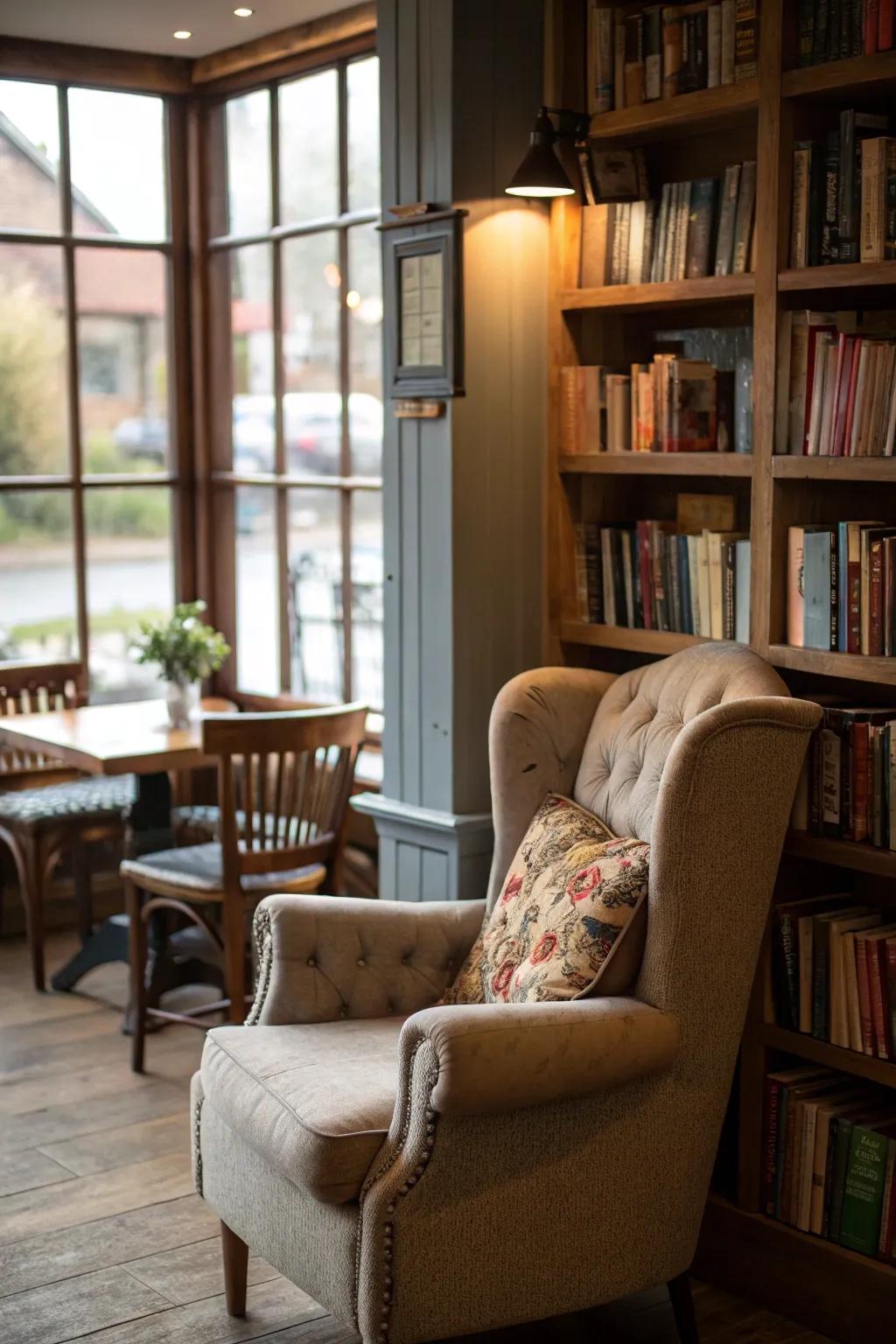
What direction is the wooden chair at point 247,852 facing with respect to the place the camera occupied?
facing away from the viewer and to the left of the viewer

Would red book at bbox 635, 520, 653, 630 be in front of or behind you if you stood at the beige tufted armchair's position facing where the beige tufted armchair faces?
behind

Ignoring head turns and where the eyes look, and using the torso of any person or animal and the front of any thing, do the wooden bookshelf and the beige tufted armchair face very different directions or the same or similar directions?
same or similar directions

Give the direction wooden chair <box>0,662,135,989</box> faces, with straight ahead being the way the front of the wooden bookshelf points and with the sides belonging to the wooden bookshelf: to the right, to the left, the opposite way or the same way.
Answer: to the left

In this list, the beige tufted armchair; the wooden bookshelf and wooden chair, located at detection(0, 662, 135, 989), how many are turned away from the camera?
0

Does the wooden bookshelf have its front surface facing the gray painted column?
no

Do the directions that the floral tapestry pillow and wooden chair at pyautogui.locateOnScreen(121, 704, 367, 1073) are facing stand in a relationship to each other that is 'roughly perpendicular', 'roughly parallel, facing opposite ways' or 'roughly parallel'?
roughly perpendicular

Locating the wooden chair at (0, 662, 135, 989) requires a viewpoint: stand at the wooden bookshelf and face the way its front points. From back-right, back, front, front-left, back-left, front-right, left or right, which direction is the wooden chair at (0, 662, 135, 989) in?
right

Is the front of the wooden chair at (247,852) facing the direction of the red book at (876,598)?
no

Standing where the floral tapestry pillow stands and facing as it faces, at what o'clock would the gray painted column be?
The gray painted column is roughly at 4 o'clock from the floral tapestry pillow.

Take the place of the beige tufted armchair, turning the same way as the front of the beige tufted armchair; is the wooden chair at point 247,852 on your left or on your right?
on your right

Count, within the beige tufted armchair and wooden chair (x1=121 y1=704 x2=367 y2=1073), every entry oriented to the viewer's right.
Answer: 0

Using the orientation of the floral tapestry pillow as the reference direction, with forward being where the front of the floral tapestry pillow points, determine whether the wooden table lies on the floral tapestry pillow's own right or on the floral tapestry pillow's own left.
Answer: on the floral tapestry pillow's own right

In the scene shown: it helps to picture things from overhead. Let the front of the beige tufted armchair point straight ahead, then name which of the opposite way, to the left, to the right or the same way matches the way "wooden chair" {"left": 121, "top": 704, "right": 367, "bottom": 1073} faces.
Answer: to the right

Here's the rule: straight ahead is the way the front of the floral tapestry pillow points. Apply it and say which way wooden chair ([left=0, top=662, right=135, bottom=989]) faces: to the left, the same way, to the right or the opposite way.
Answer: to the left

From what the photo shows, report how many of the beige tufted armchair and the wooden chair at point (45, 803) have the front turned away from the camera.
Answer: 0

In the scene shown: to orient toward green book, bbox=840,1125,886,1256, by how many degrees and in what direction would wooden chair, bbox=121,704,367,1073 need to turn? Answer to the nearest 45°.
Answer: approximately 180°
